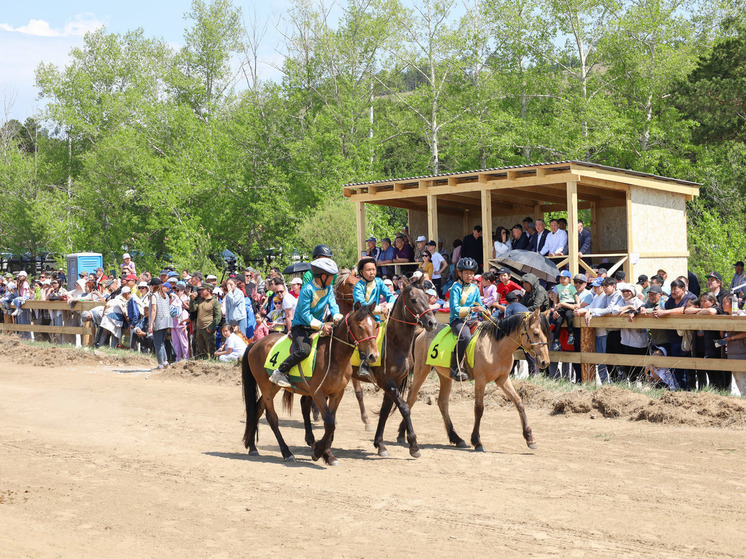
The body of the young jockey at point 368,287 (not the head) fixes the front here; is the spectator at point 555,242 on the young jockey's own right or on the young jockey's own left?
on the young jockey's own left

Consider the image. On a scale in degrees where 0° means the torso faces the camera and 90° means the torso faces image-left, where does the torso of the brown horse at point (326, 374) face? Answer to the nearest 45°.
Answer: approximately 315°

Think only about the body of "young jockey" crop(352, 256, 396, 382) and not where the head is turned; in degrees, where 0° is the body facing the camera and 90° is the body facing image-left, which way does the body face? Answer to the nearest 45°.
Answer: approximately 315°

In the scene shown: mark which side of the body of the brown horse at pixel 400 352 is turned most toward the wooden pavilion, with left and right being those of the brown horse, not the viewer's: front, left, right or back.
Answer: left

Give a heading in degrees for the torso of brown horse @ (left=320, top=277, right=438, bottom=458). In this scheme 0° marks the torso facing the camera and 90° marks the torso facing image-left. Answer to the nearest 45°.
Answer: approximately 315°

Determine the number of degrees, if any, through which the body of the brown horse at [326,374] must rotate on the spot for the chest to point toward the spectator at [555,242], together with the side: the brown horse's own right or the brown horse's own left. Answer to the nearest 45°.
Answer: approximately 90° to the brown horse's own left

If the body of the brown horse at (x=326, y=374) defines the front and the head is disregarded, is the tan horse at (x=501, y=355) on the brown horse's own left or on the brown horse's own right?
on the brown horse's own left

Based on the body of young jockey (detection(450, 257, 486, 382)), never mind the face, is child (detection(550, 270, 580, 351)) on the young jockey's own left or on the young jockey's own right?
on the young jockey's own left

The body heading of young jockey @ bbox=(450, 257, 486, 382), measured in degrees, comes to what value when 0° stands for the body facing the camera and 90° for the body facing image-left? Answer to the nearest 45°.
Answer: approximately 315°
